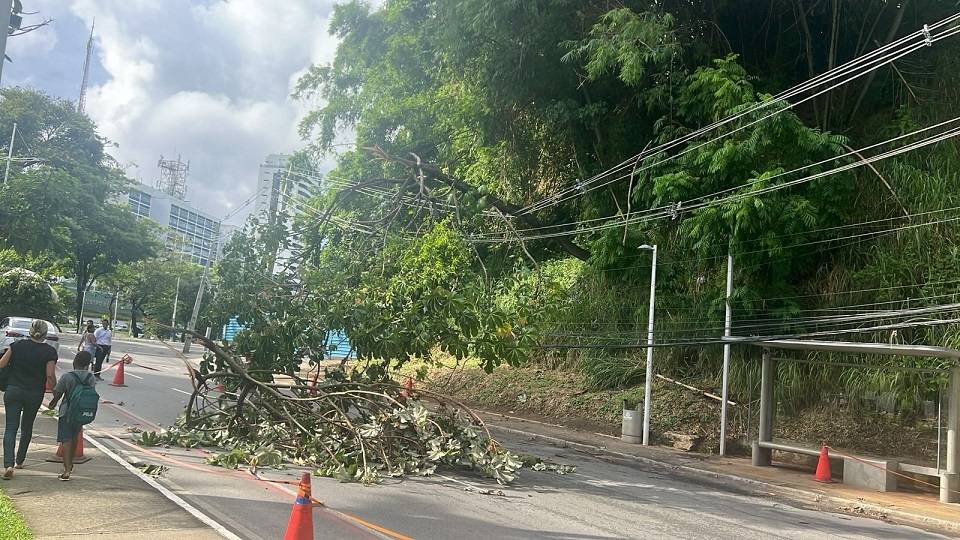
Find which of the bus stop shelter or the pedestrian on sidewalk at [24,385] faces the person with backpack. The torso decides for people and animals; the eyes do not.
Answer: the bus stop shelter

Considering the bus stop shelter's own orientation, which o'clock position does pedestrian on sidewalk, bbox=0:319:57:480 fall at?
The pedestrian on sidewalk is roughly at 12 o'clock from the bus stop shelter.

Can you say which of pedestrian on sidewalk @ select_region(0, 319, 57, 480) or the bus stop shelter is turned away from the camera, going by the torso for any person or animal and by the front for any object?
the pedestrian on sidewalk

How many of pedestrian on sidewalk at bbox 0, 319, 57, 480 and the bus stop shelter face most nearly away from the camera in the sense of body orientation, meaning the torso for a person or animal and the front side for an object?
1

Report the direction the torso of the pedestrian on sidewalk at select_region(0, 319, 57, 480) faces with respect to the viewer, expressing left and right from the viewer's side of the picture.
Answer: facing away from the viewer

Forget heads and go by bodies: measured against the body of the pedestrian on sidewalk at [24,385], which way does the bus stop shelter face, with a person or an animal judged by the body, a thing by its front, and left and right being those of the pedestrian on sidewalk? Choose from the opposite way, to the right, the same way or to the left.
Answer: to the left

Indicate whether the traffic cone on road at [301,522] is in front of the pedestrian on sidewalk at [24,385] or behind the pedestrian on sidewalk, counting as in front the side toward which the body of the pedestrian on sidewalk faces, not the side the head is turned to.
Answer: behind

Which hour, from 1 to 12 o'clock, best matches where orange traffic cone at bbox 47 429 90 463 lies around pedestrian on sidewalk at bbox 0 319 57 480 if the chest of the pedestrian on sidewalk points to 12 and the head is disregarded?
The orange traffic cone is roughly at 1 o'clock from the pedestrian on sidewalk.

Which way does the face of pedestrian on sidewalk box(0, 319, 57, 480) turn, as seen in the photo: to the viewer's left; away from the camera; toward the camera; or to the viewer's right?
away from the camera

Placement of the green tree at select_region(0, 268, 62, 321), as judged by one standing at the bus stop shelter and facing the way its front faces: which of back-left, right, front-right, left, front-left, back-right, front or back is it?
front-right

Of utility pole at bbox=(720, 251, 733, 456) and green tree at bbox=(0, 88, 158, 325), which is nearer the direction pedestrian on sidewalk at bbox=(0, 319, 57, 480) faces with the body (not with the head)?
the green tree

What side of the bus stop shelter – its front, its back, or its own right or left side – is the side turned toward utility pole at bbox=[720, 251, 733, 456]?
right

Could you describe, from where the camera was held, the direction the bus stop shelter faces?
facing the viewer and to the left of the viewer

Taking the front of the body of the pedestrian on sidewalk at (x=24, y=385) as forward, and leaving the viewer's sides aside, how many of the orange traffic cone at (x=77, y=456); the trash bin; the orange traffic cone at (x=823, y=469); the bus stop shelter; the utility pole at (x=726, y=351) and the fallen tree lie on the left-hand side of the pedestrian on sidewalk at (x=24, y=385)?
0

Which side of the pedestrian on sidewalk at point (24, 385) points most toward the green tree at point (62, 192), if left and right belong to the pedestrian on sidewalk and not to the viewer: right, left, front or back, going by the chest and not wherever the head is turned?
front

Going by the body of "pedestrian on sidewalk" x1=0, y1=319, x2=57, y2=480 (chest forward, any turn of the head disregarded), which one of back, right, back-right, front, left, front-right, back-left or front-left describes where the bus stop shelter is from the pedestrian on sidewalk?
right

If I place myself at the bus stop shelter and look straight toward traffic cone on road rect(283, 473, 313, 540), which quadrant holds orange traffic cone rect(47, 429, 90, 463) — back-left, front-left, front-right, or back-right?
front-right

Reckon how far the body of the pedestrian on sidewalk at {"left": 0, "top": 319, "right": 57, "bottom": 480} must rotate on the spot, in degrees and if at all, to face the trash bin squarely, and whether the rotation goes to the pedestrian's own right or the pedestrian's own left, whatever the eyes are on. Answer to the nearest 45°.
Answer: approximately 45° to the pedestrian's own right

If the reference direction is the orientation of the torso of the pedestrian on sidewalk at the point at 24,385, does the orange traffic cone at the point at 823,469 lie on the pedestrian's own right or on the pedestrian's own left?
on the pedestrian's own right
